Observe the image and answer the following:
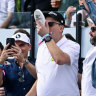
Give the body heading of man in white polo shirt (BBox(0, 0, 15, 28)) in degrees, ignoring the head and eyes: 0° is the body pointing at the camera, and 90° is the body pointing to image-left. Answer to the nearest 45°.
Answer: approximately 45°

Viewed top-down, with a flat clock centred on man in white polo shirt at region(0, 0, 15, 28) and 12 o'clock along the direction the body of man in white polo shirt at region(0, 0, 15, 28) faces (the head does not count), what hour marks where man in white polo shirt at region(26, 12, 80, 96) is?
man in white polo shirt at region(26, 12, 80, 96) is roughly at 10 o'clock from man in white polo shirt at region(0, 0, 15, 28).

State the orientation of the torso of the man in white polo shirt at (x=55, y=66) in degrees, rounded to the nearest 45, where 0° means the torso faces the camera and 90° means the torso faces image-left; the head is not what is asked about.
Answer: approximately 45°

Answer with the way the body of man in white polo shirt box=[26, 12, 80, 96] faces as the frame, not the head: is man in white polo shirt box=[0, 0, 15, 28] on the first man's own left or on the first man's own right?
on the first man's own right
